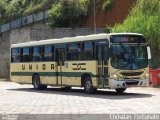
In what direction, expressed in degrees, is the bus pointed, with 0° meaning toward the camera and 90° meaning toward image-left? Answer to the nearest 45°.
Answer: approximately 315°
